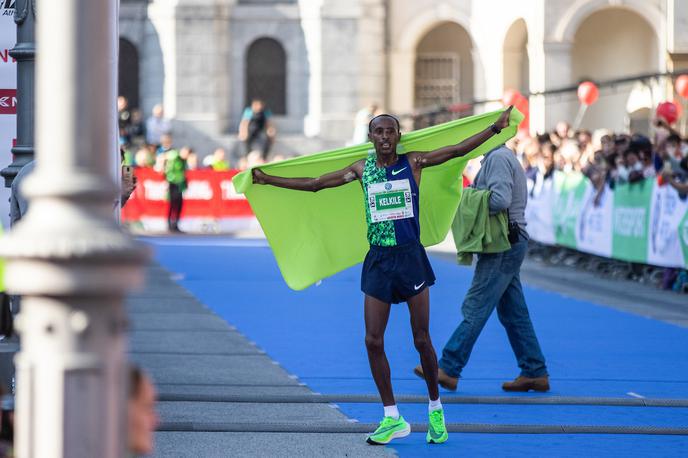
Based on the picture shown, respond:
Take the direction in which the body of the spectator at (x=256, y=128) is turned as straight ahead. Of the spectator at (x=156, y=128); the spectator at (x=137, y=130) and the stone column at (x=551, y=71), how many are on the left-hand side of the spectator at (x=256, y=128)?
1

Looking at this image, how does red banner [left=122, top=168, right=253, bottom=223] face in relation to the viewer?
toward the camera

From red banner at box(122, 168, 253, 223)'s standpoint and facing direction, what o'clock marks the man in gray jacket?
The man in gray jacket is roughly at 12 o'clock from the red banner.

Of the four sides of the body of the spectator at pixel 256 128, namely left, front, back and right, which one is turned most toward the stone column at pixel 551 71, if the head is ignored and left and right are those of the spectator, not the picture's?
left

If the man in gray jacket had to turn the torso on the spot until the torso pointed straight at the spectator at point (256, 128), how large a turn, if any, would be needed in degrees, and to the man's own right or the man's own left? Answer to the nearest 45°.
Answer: approximately 90° to the man's own right

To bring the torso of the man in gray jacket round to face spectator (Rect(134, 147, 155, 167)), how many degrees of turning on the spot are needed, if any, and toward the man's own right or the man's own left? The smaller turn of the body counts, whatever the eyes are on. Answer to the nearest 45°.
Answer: approximately 90° to the man's own right

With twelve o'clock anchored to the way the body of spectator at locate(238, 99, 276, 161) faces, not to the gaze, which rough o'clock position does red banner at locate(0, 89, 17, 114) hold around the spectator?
The red banner is roughly at 12 o'clock from the spectator.

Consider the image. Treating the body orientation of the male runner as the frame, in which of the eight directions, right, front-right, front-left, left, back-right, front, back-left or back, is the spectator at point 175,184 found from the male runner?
back

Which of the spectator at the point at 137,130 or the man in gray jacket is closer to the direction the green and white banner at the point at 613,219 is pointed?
the man in gray jacket

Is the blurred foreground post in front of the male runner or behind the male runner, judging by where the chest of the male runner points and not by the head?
in front

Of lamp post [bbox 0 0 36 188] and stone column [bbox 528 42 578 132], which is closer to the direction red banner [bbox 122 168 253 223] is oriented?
the lamp post

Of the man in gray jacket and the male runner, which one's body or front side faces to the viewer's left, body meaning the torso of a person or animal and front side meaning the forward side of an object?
the man in gray jacket

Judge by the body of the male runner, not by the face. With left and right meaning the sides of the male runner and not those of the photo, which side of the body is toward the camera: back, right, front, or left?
front

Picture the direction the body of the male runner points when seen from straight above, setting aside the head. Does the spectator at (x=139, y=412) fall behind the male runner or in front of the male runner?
in front

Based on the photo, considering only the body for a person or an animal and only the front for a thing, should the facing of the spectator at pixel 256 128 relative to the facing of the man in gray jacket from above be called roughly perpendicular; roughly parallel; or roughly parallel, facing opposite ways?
roughly perpendicular

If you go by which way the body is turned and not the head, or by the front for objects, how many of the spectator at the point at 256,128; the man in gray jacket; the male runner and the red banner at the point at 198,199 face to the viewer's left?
1
